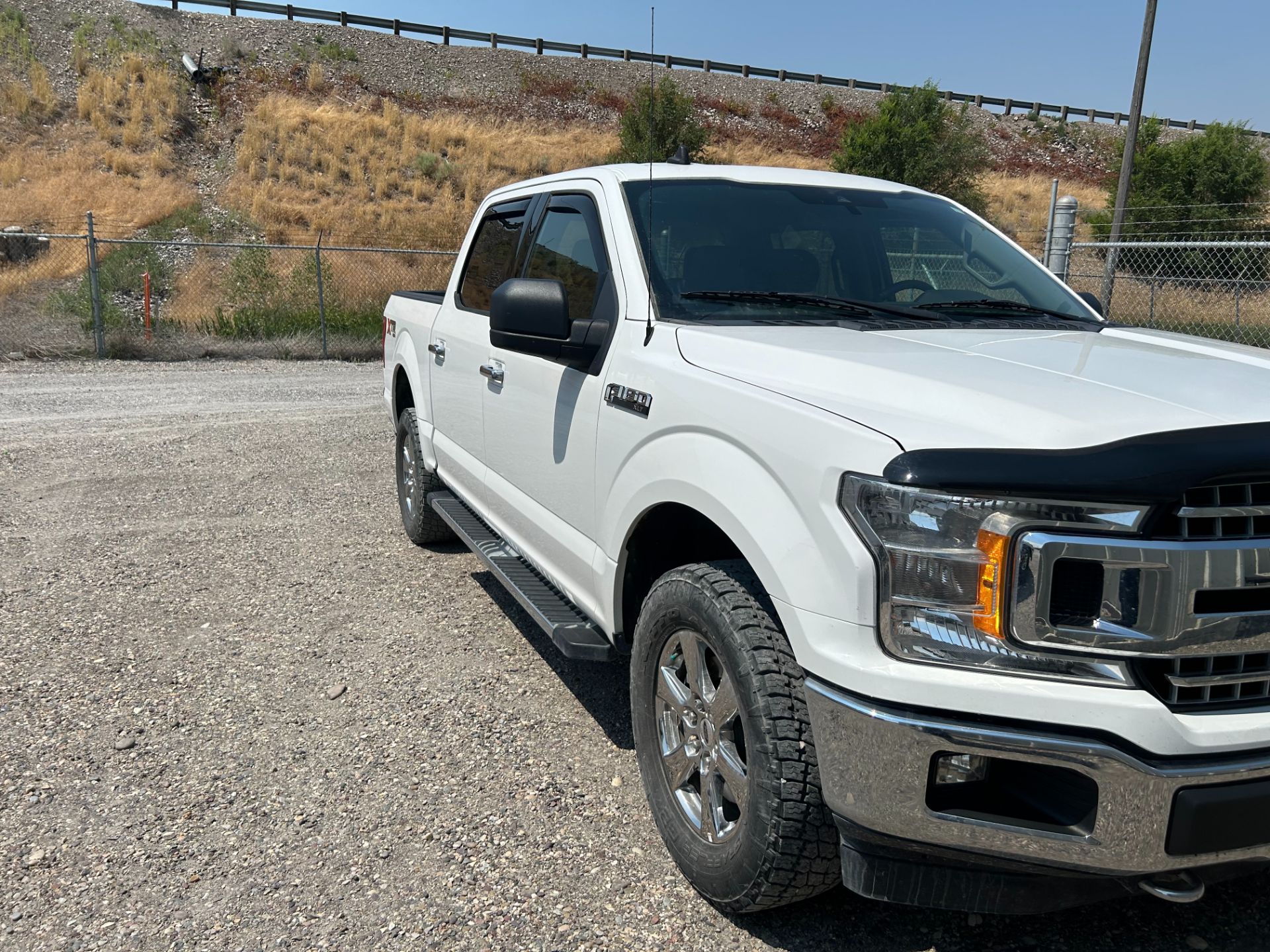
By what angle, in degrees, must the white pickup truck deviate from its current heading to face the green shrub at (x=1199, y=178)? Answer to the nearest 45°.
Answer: approximately 135° to its left

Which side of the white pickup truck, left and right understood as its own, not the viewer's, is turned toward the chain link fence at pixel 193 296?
back

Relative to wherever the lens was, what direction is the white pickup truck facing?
facing the viewer and to the right of the viewer

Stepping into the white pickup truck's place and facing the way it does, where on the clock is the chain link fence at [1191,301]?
The chain link fence is roughly at 8 o'clock from the white pickup truck.

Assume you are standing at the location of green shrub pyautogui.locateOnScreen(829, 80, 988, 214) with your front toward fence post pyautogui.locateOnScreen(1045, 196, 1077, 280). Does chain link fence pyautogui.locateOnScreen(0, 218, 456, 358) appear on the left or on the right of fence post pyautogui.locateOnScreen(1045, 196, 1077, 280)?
right

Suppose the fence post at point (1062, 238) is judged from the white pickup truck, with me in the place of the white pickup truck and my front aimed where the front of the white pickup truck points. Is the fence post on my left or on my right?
on my left

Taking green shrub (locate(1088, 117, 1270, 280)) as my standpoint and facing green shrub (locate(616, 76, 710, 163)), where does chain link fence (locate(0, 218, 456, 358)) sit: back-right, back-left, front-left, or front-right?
front-left

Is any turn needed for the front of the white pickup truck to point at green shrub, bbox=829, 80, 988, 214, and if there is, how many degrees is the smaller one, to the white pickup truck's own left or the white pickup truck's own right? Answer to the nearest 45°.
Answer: approximately 135° to the white pickup truck's own left
